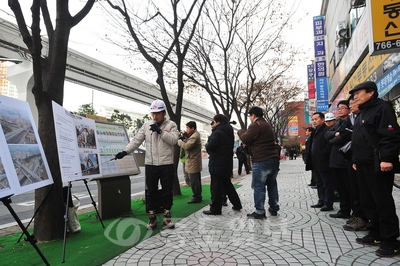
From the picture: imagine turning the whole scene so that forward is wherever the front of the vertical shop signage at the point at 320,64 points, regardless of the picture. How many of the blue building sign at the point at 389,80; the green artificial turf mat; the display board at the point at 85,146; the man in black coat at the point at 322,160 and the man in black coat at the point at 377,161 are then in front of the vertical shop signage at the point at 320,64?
5

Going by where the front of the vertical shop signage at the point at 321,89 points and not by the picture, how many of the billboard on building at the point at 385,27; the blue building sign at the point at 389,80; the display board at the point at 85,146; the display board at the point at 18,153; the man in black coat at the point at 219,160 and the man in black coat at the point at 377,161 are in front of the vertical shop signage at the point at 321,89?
6

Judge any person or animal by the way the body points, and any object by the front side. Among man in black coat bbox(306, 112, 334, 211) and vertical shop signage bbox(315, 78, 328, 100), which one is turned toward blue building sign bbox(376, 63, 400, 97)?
the vertical shop signage

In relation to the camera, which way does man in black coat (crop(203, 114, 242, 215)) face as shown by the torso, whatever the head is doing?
to the viewer's left

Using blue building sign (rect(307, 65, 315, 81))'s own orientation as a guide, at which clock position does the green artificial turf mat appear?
The green artificial turf mat is roughly at 12 o'clock from the blue building sign.

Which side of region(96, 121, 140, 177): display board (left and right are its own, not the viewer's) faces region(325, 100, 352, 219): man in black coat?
front

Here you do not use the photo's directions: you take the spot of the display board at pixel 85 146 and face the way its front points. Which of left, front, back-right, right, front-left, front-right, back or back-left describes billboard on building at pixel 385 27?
front-left

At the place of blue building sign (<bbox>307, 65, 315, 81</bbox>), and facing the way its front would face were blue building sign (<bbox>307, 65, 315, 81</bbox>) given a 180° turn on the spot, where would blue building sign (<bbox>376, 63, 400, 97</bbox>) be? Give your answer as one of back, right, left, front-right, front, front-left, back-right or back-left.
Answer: back

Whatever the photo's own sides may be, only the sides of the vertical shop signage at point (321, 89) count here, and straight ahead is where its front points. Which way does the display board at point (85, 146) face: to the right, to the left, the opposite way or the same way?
to the left

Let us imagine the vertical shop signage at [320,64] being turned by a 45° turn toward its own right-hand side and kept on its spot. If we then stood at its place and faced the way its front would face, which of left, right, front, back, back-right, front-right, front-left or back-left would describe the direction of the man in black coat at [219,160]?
front-left

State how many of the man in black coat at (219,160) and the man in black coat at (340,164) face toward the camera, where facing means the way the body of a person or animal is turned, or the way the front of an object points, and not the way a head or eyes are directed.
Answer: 0

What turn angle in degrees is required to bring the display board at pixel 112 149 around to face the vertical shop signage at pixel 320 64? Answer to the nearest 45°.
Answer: approximately 90° to its left

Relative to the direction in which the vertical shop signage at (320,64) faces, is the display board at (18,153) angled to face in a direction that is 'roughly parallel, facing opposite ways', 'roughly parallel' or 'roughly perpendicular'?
roughly perpendicular

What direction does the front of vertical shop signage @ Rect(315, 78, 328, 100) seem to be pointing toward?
toward the camera
